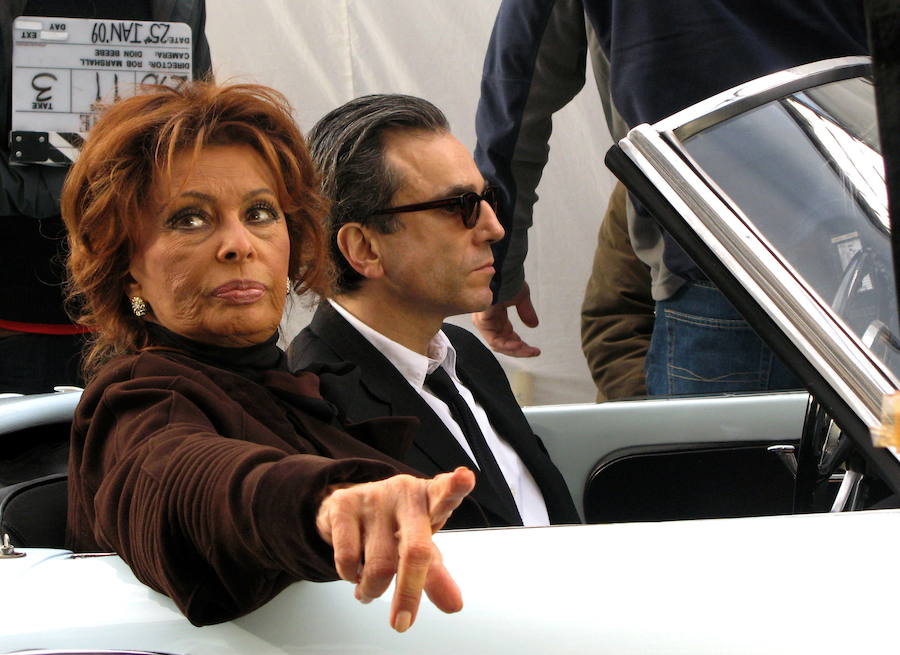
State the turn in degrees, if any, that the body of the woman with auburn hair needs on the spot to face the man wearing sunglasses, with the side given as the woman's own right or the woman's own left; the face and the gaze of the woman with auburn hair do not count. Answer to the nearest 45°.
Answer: approximately 90° to the woman's own left

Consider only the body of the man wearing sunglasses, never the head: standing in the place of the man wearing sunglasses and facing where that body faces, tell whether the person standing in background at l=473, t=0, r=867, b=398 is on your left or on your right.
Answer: on your left

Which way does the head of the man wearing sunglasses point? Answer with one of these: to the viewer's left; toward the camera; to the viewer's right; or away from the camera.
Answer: to the viewer's right

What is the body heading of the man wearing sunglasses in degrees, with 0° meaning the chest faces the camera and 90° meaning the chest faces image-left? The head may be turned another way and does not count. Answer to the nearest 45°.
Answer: approximately 315°

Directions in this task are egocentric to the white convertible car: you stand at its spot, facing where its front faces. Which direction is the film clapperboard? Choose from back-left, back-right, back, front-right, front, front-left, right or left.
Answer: back-left

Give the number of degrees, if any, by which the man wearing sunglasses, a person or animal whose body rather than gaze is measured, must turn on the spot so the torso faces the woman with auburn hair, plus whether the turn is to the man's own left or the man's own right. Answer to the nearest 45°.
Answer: approximately 90° to the man's own right

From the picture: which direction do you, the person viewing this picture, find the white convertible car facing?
facing to the right of the viewer

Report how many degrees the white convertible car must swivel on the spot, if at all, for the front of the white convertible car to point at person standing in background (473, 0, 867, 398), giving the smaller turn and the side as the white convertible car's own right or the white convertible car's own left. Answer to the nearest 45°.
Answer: approximately 90° to the white convertible car's own left

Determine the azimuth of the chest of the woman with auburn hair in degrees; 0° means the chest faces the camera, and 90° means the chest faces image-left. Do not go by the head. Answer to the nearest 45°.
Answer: approximately 315°

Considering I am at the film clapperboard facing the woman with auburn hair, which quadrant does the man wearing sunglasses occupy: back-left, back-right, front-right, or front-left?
front-left

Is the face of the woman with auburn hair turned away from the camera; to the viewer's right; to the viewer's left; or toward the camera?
toward the camera

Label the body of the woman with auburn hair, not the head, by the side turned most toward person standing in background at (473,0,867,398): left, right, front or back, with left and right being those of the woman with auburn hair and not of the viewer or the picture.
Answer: left

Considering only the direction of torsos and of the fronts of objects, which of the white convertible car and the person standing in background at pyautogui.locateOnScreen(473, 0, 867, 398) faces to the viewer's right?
the white convertible car
